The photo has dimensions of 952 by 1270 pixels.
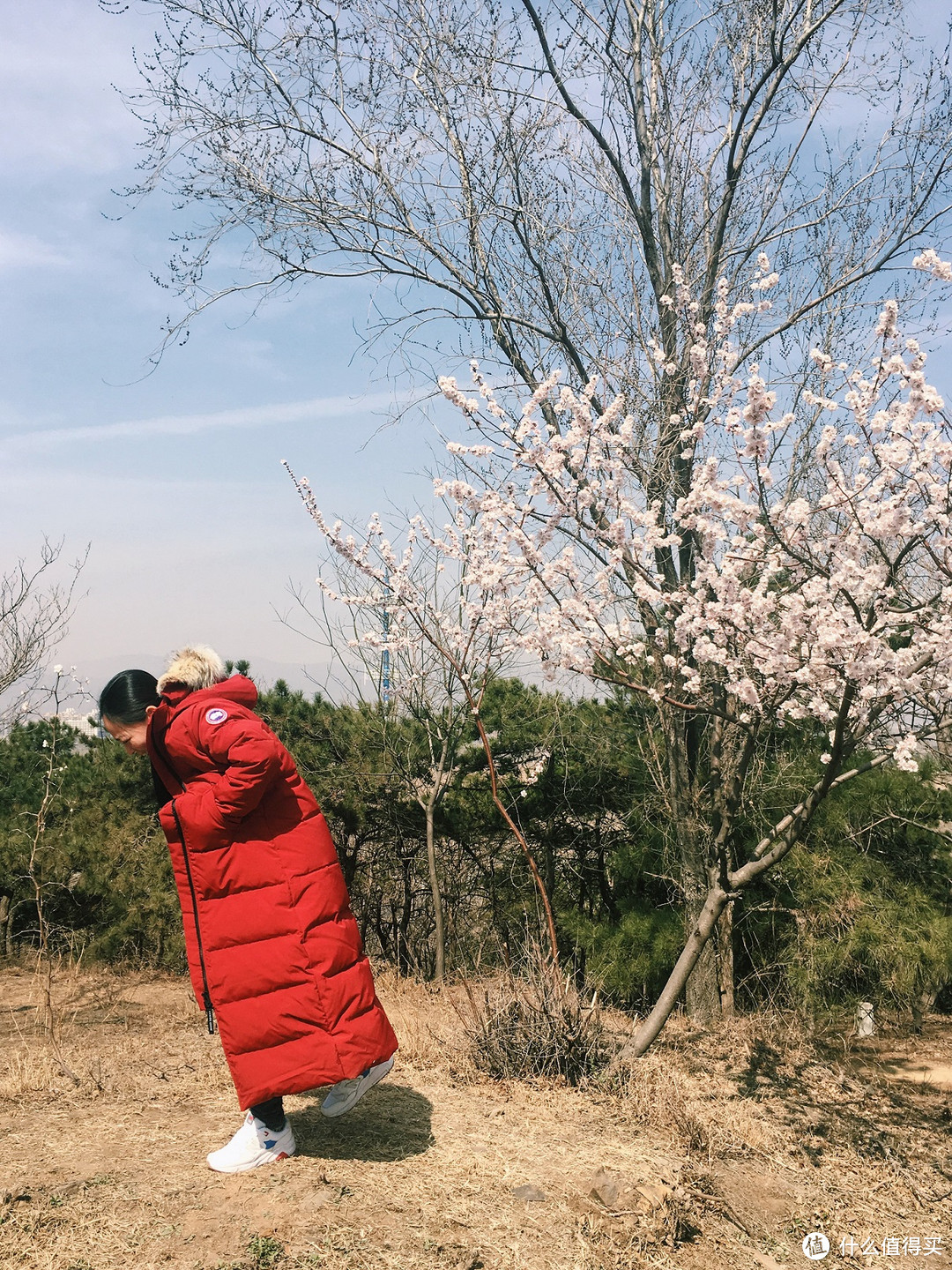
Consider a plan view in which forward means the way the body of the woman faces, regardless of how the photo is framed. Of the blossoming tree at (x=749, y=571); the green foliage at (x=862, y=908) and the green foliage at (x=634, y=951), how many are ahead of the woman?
0

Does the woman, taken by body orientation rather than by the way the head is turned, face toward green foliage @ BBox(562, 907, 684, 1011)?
no

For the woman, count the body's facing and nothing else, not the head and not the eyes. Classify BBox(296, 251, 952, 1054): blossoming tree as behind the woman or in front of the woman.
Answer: behind

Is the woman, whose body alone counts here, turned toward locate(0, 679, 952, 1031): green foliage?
no

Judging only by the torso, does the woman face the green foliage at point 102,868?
no

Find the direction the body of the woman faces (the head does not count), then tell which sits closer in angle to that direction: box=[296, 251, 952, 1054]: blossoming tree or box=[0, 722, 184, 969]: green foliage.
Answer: the green foliage

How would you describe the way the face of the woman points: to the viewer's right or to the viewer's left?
to the viewer's left

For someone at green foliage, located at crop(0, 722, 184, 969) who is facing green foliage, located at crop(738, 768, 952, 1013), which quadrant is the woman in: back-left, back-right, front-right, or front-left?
front-right

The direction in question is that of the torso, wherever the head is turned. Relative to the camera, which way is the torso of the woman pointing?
to the viewer's left
